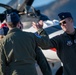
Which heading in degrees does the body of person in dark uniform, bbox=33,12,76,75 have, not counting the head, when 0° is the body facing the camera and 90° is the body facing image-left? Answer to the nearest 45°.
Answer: approximately 45°
